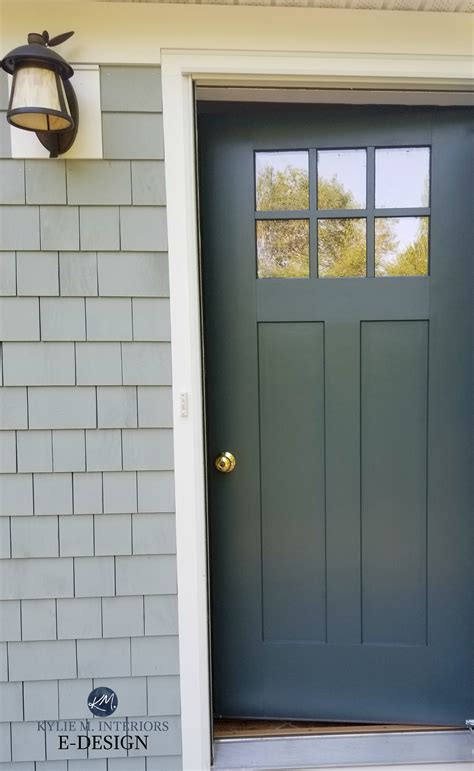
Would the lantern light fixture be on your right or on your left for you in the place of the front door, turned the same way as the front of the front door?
on your right

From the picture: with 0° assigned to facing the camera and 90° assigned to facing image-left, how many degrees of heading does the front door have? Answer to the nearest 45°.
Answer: approximately 0°
